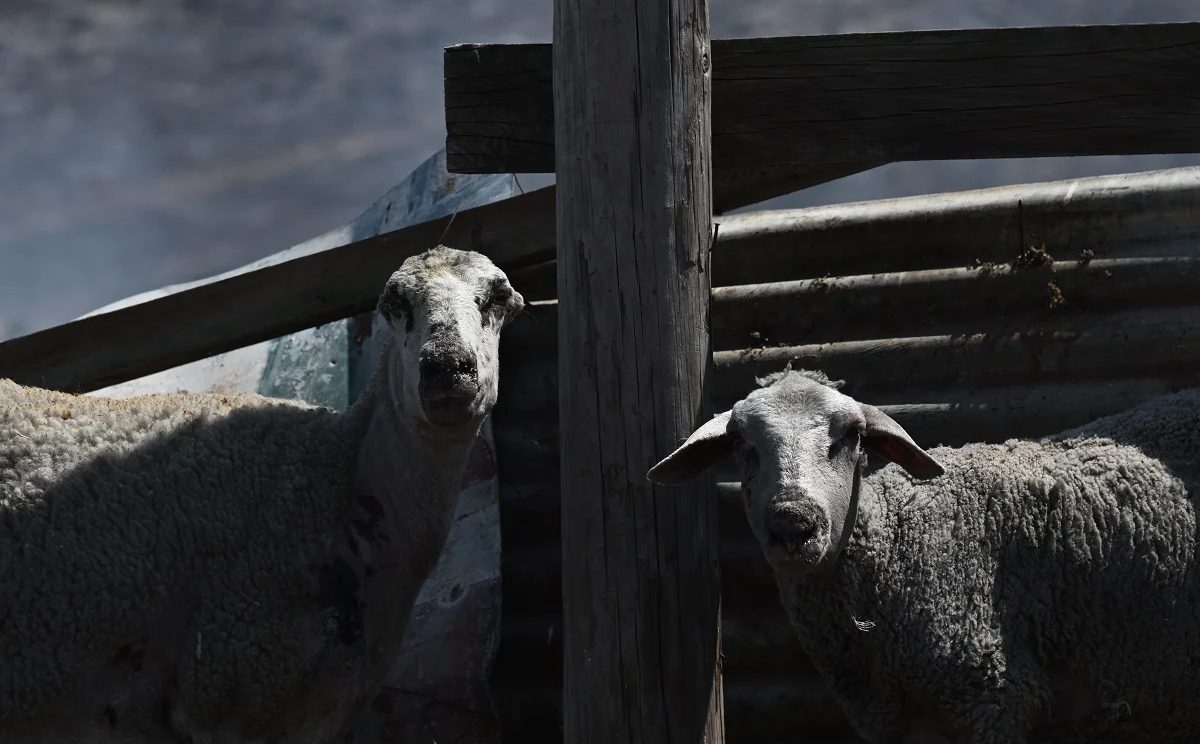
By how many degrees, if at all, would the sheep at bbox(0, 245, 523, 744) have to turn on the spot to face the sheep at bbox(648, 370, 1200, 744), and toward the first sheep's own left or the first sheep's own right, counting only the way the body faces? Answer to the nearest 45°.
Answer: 0° — it already faces it

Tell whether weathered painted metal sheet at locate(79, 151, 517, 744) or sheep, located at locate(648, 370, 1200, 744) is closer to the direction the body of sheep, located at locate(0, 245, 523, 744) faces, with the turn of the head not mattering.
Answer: the sheep

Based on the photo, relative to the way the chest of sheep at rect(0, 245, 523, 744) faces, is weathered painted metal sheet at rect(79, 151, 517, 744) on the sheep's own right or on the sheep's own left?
on the sheep's own left

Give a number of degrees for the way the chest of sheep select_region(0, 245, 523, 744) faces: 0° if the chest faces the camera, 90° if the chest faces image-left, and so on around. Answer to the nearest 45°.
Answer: approximately 270°
